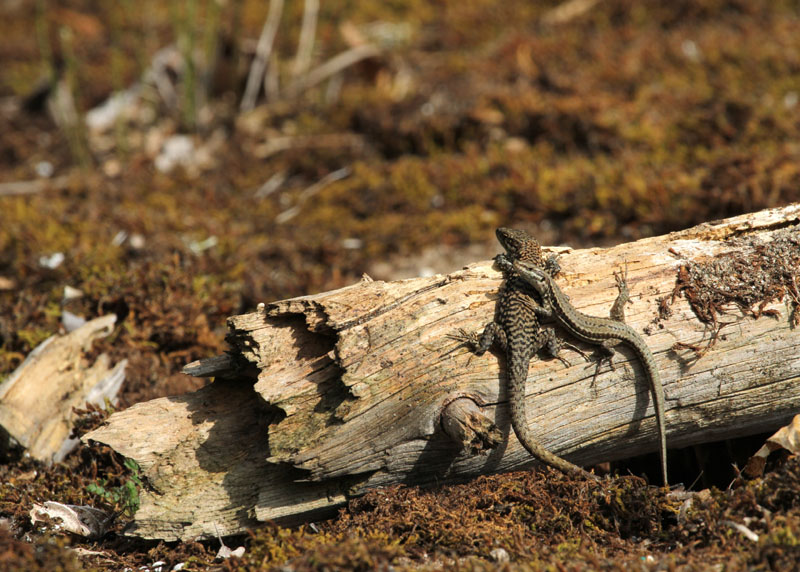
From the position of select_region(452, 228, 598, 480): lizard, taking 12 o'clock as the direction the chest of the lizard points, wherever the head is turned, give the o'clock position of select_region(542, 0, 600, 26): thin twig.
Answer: The thin twig is roughly at 12 o'clock from the lizard.

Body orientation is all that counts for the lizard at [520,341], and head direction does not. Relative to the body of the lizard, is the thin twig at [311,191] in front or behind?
in front

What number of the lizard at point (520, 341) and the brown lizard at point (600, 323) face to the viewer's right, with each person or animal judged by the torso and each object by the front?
0

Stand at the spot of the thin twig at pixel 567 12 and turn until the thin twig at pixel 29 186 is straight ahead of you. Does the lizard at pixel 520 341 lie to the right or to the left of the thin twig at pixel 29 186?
left

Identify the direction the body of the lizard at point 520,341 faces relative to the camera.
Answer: away from the camera

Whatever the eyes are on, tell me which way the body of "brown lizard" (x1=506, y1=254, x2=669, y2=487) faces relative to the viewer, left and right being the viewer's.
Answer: facing away from the viewer and to the left of the viewer

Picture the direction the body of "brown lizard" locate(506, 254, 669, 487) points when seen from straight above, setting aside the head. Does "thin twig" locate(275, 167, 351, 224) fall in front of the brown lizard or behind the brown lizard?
in front
